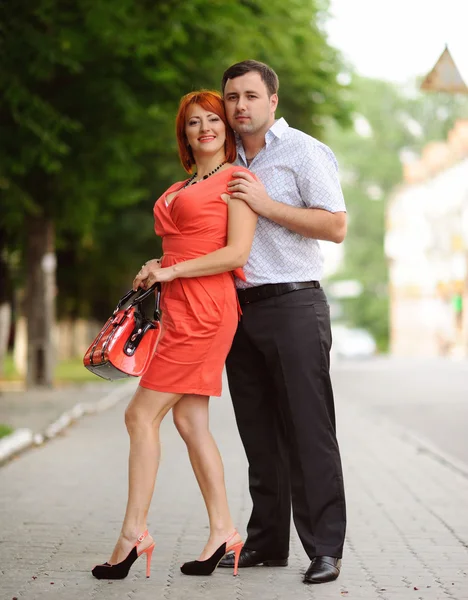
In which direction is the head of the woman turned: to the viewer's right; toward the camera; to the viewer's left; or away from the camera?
toward the camera

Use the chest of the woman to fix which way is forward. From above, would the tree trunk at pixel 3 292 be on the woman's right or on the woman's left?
on the woman's right

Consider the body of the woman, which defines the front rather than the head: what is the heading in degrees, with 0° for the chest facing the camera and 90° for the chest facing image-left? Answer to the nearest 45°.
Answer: approximately 45°

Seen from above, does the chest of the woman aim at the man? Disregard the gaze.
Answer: no

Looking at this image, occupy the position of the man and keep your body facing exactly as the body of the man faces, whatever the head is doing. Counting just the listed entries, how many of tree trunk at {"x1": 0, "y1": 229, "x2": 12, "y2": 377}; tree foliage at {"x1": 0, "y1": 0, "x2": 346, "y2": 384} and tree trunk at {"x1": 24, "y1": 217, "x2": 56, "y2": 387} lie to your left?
0

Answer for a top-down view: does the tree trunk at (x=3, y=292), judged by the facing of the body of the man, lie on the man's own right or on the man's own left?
on the man's own right

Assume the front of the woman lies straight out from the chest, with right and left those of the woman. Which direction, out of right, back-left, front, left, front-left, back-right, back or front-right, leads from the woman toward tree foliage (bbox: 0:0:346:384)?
back-right

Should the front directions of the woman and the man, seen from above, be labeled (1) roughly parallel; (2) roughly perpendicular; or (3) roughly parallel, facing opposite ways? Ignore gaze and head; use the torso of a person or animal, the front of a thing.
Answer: roughly parallel

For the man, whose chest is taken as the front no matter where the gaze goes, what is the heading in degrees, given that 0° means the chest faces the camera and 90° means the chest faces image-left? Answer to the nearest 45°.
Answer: approximately 45°

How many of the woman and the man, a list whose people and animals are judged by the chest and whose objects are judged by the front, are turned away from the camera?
0

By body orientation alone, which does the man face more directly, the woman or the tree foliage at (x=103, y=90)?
the woman

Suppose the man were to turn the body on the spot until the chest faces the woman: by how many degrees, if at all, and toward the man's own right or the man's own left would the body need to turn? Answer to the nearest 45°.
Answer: approximately 45° to the man's own right

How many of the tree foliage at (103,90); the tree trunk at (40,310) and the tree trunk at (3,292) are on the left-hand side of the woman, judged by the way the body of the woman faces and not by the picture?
0

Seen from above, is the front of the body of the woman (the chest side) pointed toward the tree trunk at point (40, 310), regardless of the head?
no
